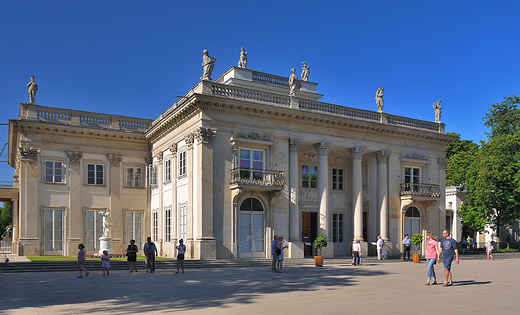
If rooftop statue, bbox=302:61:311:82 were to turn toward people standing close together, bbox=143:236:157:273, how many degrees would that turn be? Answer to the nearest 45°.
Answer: approximately 45° to its right

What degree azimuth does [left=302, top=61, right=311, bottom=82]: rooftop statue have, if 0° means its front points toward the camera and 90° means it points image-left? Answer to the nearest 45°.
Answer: approximately 315°

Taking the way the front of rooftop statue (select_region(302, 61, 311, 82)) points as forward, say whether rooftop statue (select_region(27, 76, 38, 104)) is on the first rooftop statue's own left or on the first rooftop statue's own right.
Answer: on the first rooftop statue's own right
